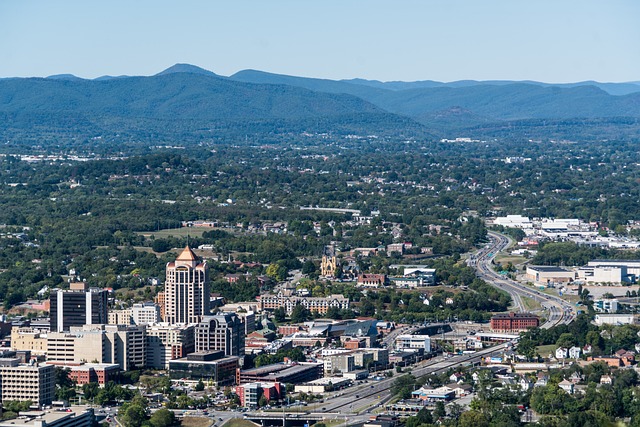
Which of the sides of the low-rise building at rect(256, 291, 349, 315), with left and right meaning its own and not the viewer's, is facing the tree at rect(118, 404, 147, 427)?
front

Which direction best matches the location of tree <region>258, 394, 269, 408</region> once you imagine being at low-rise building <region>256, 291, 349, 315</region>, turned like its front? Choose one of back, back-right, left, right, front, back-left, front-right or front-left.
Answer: front

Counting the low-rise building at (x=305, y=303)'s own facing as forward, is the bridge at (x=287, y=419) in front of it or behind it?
in front

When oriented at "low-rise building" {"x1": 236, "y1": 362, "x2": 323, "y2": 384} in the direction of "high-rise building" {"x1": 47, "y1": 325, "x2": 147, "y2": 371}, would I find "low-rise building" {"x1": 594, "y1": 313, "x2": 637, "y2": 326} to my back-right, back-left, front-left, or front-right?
back-right

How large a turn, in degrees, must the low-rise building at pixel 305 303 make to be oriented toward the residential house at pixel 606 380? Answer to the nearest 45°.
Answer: approximately 45° to its left

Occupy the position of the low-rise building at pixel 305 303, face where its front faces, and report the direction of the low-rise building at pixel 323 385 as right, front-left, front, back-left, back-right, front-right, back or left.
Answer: front

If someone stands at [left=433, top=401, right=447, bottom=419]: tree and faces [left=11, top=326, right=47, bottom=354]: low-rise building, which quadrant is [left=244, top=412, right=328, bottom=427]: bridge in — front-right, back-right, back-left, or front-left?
front-left

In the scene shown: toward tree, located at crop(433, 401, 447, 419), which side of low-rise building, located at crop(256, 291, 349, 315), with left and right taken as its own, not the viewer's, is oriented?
front

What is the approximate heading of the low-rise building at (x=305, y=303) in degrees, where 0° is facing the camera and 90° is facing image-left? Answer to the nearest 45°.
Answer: approximately 0°

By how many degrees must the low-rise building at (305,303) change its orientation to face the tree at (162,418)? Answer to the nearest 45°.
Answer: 0° — it already faces it

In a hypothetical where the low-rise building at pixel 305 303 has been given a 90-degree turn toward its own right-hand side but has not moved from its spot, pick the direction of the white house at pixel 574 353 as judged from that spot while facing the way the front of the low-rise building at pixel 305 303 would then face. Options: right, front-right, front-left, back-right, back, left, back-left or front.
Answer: back-left

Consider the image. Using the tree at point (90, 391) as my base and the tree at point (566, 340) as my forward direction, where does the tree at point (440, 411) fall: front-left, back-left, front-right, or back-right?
front-right

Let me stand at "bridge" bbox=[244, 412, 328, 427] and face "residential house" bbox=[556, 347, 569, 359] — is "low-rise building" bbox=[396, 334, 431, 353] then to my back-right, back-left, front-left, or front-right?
front-left

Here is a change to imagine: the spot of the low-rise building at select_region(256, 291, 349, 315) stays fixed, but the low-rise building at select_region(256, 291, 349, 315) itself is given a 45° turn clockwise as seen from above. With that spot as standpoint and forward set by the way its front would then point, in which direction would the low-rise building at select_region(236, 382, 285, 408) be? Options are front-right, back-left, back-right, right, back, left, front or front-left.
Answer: front-left
